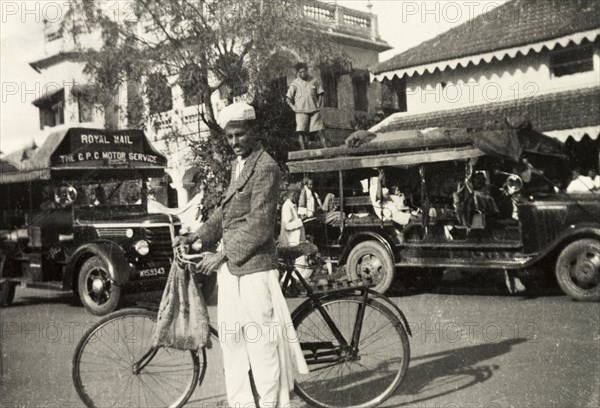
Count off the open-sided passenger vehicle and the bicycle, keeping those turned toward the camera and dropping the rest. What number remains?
0

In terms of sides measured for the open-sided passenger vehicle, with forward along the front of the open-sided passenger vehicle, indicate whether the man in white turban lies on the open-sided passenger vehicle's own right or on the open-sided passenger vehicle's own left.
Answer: on the open-sided passenger vehicle's own right

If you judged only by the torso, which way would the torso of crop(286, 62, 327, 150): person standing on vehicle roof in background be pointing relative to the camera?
toward the camera

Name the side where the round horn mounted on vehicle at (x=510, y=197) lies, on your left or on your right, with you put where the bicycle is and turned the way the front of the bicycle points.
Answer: on your right

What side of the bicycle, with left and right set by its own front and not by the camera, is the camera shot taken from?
left

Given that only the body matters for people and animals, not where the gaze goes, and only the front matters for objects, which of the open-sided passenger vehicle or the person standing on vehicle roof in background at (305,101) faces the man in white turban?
the person standing on vehicle roof in background

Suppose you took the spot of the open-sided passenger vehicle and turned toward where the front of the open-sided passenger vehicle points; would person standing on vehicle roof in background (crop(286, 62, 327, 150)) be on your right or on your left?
on your left

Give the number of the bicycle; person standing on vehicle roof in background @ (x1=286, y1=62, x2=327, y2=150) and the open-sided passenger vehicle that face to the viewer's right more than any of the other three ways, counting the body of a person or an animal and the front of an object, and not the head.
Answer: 1

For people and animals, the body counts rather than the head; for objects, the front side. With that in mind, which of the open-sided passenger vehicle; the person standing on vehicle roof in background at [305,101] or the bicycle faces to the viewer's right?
the open-sided passenger vehicle

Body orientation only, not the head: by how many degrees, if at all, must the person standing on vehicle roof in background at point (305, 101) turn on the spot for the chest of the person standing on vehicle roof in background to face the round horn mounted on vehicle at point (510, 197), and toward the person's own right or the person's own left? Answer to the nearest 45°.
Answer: approximately 45° to the person's own left

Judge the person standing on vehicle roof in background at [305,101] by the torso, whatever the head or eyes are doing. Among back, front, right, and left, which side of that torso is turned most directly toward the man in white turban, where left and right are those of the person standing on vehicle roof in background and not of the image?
front

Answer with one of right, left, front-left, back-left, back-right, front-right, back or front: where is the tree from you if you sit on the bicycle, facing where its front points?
right

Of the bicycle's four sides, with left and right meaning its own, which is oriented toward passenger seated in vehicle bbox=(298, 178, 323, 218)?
right

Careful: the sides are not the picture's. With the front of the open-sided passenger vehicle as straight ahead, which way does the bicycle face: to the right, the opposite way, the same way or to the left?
the opposite way

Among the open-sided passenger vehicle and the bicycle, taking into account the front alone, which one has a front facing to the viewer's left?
the bicycle

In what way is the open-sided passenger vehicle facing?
to the viewer's right

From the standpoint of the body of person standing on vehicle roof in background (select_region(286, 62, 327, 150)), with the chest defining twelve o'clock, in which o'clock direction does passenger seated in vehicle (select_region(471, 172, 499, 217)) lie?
The passenger seated in vehicle is roughly at 9 o'clock from the person standing on vehicle roof in background.
